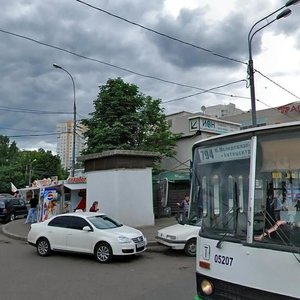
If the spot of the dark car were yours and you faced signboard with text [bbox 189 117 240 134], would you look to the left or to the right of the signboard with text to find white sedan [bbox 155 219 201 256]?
right

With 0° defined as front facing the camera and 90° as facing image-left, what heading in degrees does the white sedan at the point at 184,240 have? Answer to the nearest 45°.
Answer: approximately 45°

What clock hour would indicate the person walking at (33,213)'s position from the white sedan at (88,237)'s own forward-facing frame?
The person walking is roughly at 7 o'clock from the white sedan.

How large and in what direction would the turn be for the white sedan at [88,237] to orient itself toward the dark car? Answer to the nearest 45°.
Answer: approximately 135° to its left

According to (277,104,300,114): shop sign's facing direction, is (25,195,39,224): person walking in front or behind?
in front

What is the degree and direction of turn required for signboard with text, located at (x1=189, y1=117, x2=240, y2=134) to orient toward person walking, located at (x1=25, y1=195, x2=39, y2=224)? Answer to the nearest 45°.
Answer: approximately 90° to its right

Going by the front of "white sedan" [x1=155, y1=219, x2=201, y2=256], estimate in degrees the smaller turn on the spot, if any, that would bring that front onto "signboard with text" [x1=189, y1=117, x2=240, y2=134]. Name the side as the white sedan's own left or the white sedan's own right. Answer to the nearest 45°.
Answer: approximately 135° to the white sedan's own right

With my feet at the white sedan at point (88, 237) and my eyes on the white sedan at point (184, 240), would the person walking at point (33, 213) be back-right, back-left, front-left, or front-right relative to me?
back-left

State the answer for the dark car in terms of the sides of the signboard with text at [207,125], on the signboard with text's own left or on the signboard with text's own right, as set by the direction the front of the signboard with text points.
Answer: on the signboard with text's own right

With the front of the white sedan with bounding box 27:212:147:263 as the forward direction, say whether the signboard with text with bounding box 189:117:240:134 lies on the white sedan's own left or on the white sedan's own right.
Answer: on the white sedan's own left

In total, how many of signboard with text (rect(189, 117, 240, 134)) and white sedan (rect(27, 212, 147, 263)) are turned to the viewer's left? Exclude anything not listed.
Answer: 0

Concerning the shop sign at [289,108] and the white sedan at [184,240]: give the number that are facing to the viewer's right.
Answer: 0

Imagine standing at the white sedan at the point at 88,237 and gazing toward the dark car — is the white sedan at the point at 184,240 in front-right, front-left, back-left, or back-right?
back-right

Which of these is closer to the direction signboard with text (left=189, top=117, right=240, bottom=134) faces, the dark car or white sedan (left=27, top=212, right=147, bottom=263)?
the white sedan
